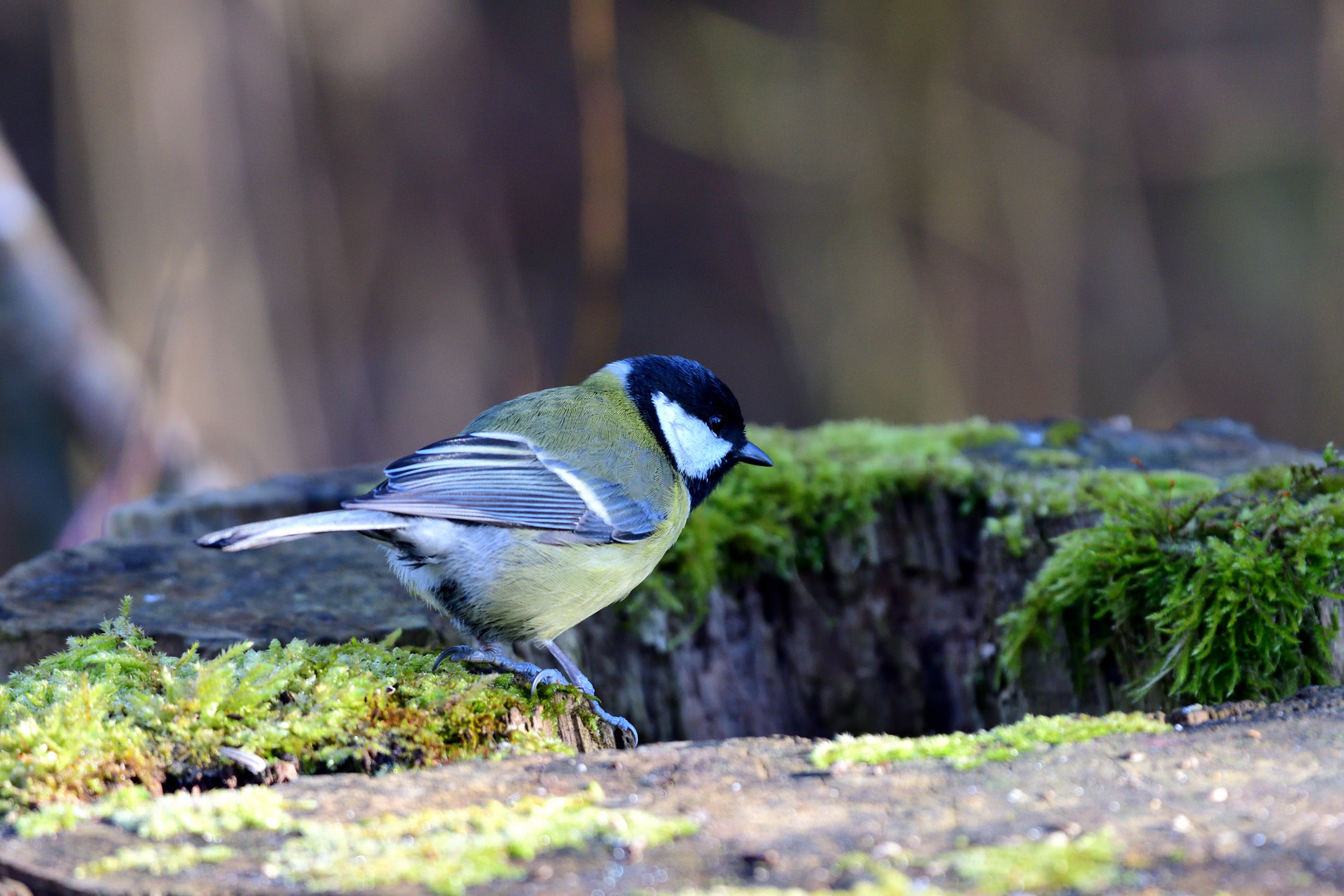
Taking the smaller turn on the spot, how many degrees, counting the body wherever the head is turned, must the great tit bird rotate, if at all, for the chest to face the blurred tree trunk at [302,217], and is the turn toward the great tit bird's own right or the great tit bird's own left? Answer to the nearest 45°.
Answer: approximately 90° to the great tit bird's own left

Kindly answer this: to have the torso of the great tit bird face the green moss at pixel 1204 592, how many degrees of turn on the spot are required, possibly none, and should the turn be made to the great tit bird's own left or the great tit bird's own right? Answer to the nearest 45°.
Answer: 0° — it already faces it

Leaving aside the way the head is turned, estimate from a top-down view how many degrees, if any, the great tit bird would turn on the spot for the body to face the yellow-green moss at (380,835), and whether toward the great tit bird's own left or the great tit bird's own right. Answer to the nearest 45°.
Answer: approximately 90° to the great tit bird's own right

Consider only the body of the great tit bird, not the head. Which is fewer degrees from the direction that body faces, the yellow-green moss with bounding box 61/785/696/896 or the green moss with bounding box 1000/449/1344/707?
the green moss

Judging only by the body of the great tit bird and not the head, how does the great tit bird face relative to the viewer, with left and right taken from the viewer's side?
facing to the right of the viewer

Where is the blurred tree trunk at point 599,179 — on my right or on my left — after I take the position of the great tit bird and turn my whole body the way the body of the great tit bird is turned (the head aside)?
on my left

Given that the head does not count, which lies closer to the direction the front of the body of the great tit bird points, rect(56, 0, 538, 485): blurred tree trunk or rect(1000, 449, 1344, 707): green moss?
the green moss
